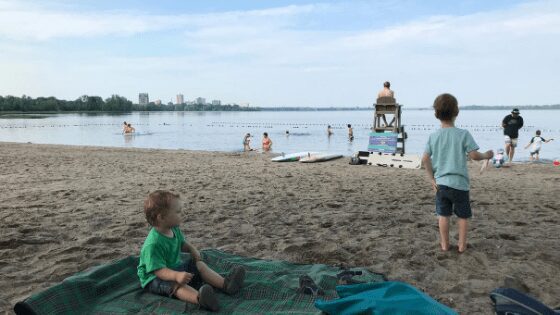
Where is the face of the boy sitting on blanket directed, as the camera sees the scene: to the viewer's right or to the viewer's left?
to the viewer's right

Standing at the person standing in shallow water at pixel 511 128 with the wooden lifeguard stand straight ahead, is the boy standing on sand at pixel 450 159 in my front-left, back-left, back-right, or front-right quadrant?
front-left

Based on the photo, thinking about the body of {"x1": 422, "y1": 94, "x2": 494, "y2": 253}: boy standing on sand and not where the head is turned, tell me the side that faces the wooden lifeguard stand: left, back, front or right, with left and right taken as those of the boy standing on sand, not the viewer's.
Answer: front

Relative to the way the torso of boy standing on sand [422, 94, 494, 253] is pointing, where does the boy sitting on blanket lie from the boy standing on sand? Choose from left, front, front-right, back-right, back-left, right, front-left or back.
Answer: back-left

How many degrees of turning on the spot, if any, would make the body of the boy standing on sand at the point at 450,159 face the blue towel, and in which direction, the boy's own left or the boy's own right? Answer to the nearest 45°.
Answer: approximately 180°

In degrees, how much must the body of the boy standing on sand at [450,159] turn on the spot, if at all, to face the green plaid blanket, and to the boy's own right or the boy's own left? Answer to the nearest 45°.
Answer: approximately 135° to the boy's own left

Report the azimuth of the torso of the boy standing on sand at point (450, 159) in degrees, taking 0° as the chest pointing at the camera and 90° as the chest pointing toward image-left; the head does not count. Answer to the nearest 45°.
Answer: approximately 180°

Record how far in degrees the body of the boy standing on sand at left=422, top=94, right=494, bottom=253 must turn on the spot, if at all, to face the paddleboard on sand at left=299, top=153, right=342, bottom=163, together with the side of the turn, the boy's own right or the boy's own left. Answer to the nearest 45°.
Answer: approximately 45° to the boy's own left

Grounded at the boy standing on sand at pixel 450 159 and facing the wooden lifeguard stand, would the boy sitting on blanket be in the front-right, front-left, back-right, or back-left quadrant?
back-left

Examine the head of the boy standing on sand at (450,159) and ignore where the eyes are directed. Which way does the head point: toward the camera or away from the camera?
away from the camera

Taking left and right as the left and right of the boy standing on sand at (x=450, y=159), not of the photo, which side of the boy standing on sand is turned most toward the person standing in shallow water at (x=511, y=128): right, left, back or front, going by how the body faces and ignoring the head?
front

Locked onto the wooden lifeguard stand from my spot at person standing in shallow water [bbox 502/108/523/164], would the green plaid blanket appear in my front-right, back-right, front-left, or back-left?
front-left

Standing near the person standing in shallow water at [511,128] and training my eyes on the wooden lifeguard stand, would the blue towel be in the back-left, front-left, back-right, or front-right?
front-left

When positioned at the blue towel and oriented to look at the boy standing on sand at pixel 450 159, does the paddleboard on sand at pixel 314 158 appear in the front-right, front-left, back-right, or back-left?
front-left
